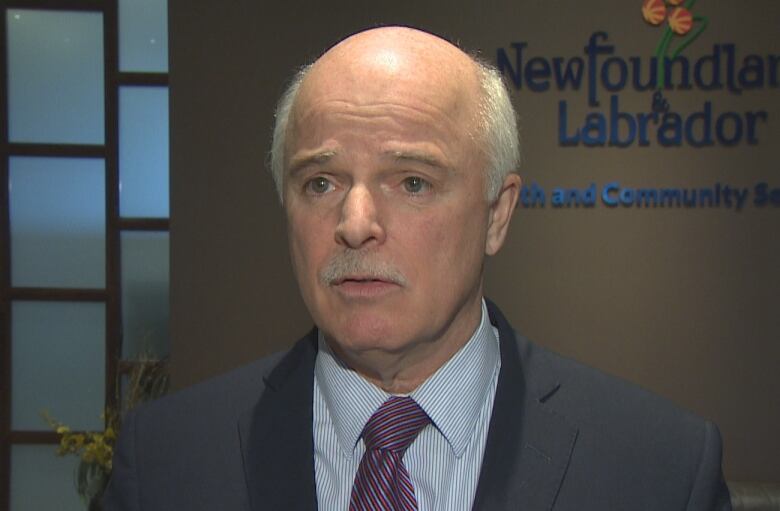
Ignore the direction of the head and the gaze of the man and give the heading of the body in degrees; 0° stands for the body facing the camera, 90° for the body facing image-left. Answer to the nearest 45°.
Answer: approximately 0°
